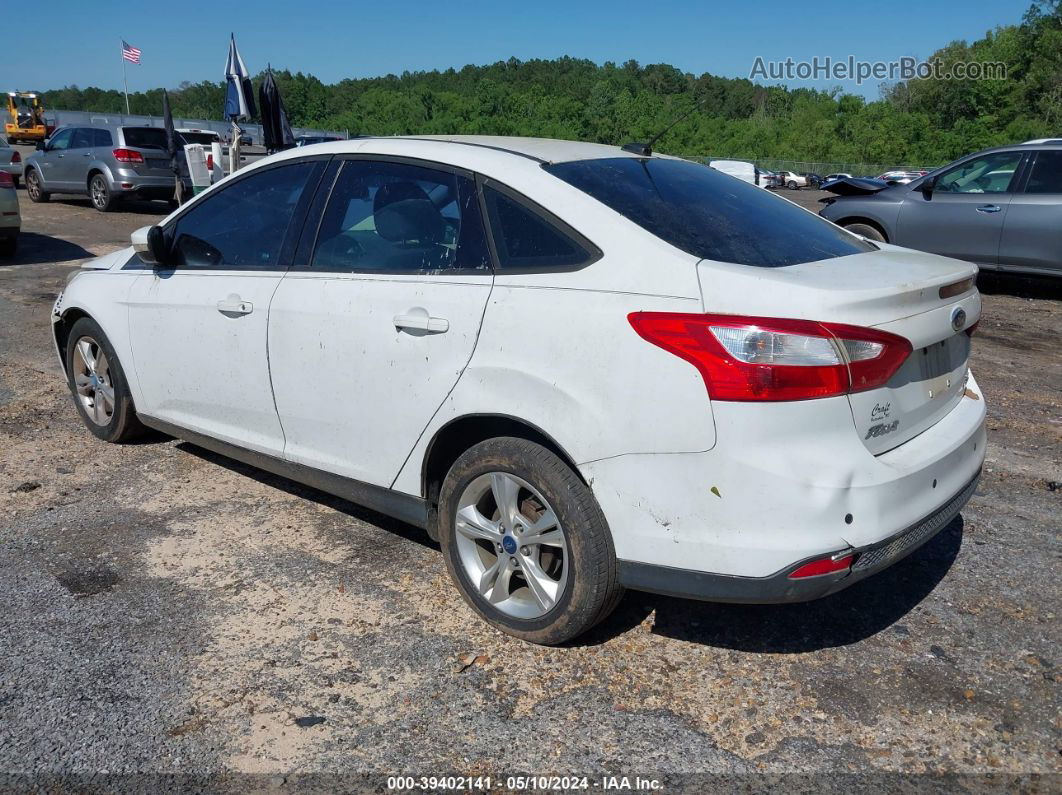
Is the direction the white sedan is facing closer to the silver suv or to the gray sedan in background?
the silver suv

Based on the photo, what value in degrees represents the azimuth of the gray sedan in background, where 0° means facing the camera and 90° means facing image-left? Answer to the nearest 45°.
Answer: approximately 90°

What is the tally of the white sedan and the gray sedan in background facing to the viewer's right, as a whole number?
0

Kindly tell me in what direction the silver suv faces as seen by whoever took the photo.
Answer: facing away from the viewer and to the left of the viewer

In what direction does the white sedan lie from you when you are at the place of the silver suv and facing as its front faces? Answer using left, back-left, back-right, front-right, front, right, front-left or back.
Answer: back-left

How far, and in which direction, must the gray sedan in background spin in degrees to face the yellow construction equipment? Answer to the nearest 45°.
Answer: approximately 45° to its right

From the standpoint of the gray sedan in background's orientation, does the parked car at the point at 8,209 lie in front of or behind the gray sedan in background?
in front

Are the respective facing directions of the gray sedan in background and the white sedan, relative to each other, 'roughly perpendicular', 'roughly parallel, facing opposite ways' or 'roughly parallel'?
roughly parallel

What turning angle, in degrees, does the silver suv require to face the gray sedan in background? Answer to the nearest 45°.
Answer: approximately 180°

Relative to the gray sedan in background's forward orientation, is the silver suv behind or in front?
in front

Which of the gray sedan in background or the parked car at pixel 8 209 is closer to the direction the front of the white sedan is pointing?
the parked car

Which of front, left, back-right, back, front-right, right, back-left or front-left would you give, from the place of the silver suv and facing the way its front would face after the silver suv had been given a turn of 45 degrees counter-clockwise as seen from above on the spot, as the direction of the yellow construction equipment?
right

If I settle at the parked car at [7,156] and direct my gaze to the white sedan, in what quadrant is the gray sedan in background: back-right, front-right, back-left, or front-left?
front-left

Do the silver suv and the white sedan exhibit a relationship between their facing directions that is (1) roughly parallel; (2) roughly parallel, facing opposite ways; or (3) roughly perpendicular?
roughly parallel

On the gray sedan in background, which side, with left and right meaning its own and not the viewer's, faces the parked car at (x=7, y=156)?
front

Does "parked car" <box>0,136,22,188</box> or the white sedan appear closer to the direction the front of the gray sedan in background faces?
the parked car

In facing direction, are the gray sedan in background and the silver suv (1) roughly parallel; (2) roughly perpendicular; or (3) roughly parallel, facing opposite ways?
roughly parallel

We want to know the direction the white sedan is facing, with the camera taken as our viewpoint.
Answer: facing away from the viewer and to the left of the viewer
